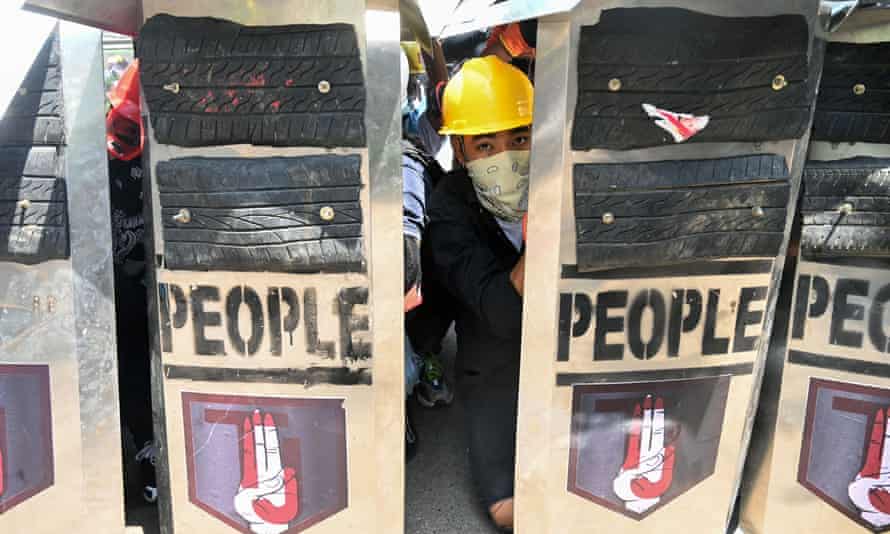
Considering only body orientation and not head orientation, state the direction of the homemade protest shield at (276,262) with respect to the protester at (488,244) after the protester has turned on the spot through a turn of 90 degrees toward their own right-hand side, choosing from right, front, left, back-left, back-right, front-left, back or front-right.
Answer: front

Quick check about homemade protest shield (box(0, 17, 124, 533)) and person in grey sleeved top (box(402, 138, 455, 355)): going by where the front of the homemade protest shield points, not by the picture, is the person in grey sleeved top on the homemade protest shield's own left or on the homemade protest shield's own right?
on the homemade protest shield's own left

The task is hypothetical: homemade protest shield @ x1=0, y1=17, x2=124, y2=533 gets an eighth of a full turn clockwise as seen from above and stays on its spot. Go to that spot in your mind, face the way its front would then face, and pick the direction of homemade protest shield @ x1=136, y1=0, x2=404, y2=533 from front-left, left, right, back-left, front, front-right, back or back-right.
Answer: left

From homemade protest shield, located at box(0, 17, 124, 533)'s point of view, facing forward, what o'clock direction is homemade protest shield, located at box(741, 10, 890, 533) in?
homemade protest shield, located at box(741, 10, 890, 533) is roughly at 10 o'clock from homemade protest shield, located at box(0, 17, 124, 533).

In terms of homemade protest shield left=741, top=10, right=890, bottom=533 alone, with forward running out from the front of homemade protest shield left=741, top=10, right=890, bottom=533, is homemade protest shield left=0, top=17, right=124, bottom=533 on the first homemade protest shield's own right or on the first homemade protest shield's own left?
on the first homemade protest shield's own right

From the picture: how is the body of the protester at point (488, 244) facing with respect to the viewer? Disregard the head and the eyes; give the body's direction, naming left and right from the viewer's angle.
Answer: facing the viewer and to the right of the viewer

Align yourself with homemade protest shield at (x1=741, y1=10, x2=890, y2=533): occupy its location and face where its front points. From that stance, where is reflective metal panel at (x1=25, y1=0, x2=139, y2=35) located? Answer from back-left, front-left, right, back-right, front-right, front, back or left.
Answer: front-right

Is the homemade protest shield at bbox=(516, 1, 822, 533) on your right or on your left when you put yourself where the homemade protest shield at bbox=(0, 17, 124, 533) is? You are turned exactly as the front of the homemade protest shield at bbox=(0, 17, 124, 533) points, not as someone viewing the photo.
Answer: on your left

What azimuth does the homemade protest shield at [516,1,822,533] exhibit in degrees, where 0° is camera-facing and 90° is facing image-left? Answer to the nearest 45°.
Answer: approximately 0°
